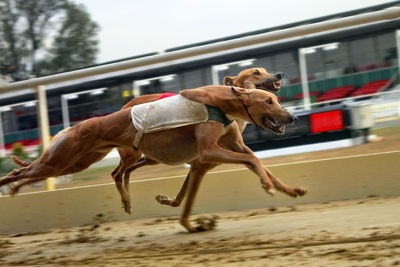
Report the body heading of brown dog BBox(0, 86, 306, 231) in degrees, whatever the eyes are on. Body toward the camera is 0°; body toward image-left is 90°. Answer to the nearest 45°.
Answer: approximately 270°

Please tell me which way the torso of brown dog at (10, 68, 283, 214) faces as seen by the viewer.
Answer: to the viewer's right

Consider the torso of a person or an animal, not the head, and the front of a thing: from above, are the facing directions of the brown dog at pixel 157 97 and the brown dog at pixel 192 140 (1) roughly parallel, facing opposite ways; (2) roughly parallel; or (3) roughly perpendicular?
roughly parallel

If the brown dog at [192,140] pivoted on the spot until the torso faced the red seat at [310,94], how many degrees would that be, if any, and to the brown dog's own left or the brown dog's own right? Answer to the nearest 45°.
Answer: approximately 45° to the brown dog's own left

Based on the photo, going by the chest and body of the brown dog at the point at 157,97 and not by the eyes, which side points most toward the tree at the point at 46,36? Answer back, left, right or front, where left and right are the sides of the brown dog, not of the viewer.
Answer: left

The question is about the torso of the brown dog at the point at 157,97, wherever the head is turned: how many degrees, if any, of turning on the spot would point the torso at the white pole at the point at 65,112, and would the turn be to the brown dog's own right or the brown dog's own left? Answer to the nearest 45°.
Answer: approximately 135° to the brown dog's own left

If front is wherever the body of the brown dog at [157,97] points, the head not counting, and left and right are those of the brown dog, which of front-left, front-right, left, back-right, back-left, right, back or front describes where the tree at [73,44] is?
left

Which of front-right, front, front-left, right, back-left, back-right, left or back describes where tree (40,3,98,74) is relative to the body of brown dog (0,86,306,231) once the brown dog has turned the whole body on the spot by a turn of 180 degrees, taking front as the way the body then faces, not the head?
right

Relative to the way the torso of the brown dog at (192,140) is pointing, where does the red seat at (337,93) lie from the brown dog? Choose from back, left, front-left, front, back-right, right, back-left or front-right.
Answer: front-left

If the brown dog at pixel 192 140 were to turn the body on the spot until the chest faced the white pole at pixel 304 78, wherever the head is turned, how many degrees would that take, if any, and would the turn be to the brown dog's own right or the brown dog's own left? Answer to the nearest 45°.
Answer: approximately 45° to the brown dog's own left
